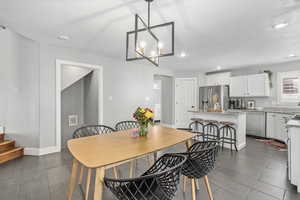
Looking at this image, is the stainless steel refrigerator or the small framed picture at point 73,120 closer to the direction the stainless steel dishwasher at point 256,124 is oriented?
the small framed picture

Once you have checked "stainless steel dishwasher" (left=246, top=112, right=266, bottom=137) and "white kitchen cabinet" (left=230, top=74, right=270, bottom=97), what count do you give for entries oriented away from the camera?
0

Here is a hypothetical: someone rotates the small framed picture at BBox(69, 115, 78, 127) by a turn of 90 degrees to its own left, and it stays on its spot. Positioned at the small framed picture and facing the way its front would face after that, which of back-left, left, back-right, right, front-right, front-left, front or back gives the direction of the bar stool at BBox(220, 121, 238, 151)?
front-right

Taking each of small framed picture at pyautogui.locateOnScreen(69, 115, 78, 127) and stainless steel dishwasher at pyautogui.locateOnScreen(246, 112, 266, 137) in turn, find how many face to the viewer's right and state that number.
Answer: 0

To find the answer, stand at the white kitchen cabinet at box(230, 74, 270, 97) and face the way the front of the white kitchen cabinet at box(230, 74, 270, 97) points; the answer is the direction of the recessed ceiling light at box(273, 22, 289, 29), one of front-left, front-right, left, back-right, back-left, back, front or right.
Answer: front-left

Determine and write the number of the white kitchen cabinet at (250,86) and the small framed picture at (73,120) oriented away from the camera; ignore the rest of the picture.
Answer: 0

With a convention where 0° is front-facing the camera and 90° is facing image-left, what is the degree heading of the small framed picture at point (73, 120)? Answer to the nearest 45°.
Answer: approximately 0°

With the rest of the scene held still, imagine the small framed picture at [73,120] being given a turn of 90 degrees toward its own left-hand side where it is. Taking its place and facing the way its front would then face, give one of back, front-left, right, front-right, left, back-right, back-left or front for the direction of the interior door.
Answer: front
